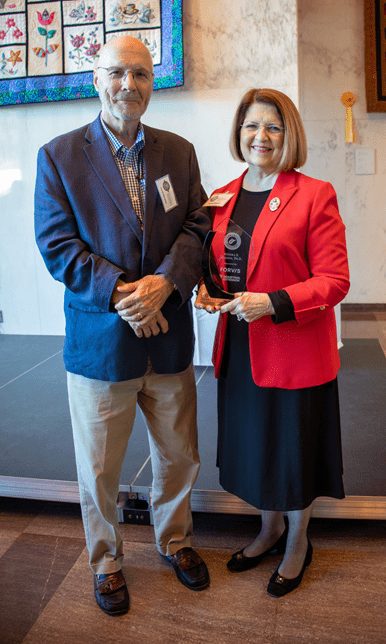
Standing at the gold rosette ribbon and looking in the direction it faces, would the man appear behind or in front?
in front

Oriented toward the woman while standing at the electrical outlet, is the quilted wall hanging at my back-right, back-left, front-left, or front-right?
back-left

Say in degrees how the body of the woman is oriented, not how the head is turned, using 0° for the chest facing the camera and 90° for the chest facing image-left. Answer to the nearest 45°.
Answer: approximately 45°

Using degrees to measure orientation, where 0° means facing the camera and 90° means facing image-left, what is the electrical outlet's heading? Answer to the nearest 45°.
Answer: approximately 0°

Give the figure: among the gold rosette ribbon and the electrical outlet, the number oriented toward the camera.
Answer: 2
